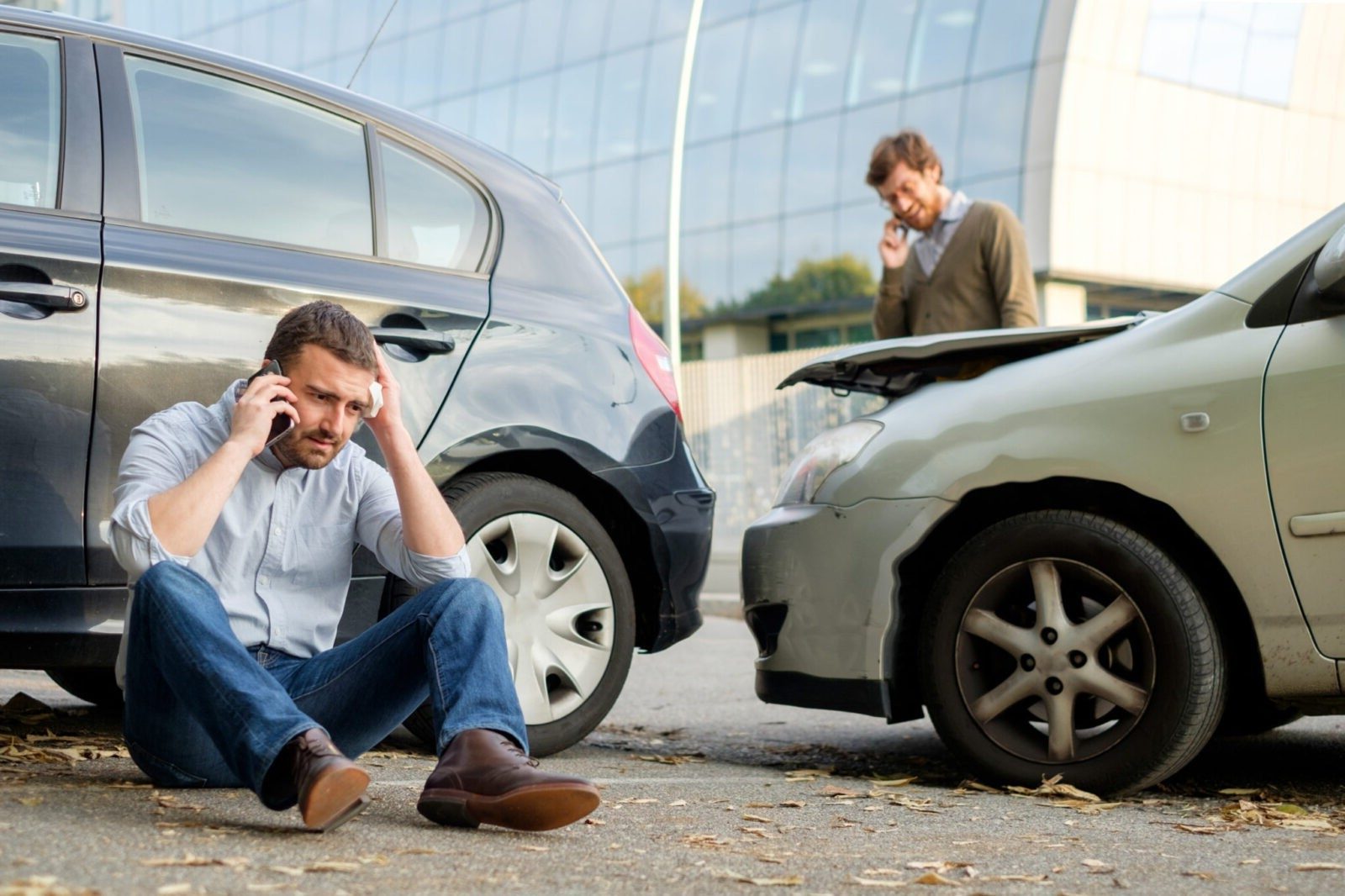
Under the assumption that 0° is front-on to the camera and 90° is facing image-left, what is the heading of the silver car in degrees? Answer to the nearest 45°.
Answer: approximately 90°

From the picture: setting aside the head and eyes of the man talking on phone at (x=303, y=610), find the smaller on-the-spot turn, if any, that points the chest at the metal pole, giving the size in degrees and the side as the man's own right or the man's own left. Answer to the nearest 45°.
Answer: approximately 135° to the man's own left

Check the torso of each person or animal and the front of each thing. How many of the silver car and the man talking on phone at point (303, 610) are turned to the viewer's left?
1

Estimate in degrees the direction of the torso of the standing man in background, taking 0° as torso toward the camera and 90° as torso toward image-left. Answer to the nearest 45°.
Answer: approximately 45°

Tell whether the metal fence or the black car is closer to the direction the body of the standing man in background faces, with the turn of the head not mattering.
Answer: the black car

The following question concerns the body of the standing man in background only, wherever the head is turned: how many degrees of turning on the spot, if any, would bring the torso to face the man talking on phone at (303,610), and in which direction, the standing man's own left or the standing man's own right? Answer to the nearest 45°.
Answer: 0° — they already face them

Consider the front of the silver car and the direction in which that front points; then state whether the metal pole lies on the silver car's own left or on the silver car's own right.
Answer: on the silver car's own right

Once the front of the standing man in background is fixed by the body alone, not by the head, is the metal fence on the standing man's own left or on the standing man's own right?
on the standing man's own right

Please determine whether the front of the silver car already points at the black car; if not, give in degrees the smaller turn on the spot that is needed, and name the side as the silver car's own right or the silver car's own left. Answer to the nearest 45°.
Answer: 0° — it already faces it

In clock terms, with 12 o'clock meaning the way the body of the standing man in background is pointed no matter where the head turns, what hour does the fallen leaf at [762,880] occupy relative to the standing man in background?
The fallen leaf is roughly at 11 o'clock from the standing man in background.

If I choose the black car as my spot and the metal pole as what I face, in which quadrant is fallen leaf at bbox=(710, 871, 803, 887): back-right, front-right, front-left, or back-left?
back-right

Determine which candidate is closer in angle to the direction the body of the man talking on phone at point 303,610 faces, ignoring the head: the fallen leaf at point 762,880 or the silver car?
the fallen leaf
